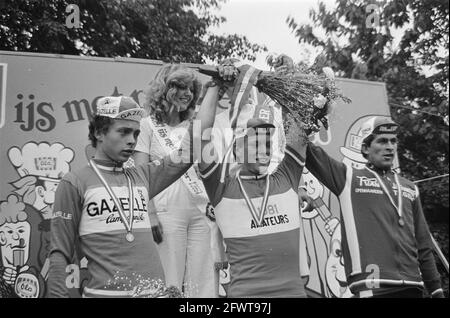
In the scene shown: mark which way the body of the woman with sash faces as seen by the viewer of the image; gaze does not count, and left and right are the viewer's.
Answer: facing the viewer and to the right of the viewer
